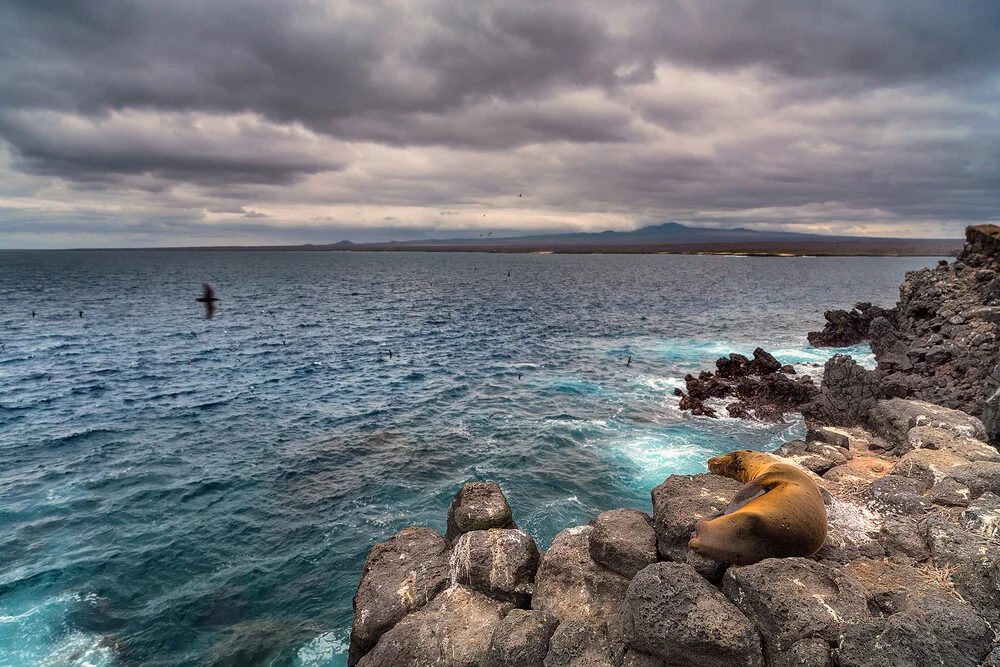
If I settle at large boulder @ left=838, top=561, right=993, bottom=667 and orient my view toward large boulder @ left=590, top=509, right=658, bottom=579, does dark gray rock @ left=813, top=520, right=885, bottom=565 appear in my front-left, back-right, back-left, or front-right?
front-right

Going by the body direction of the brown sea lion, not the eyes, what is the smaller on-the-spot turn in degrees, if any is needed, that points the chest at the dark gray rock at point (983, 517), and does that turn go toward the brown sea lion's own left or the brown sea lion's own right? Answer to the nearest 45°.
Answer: approximately 135° to the brown sea lion's own right

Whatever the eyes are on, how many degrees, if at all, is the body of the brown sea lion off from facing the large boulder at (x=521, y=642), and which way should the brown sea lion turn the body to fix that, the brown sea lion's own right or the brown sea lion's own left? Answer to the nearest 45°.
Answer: approximately 45° to the brown sea lion's own left

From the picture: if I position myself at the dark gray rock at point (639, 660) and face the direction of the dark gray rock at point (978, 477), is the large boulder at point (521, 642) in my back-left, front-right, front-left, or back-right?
back-left

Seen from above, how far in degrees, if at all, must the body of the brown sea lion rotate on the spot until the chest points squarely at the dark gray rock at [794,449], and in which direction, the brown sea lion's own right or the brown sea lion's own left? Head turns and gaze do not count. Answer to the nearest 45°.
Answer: approximately 90° to the brown sea lion's own right

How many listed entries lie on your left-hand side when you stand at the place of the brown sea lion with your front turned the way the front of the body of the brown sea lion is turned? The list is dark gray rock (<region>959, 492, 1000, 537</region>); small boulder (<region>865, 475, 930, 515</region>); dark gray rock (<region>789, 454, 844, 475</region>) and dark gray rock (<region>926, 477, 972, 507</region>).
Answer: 0

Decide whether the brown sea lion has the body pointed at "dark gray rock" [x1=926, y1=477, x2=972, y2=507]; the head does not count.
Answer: no

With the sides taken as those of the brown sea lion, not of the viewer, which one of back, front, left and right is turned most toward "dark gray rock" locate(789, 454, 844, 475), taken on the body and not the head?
right

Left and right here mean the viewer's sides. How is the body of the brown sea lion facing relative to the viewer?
facing to the left of the viewer

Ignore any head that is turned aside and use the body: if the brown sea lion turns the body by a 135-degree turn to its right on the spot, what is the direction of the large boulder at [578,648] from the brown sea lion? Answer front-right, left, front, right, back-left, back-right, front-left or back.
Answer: back

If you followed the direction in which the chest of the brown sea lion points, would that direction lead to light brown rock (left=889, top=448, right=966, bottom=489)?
no

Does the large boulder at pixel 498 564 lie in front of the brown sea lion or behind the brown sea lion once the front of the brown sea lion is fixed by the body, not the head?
in front

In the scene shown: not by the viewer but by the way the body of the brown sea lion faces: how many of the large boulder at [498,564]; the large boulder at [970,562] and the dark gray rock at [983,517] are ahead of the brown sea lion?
1
